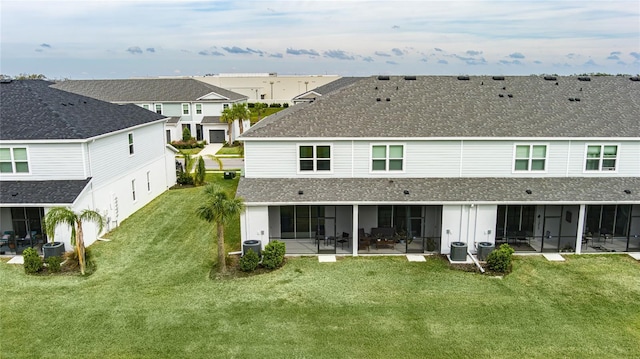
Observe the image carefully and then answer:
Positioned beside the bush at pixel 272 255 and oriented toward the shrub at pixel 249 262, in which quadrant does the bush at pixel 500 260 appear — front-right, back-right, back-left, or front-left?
back-left

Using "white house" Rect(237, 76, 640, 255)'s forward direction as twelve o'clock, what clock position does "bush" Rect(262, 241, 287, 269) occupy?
The bush is roughly at 8 o'clock from the white house.

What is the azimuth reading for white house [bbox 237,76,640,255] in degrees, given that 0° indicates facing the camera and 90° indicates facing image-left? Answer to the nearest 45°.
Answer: approximately 180°

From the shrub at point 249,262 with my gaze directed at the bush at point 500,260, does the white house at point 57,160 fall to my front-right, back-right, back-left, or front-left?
back-left

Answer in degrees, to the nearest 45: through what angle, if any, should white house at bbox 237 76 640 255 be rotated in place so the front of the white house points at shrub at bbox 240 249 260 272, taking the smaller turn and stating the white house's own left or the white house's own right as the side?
approximately 135° to the white house's own left

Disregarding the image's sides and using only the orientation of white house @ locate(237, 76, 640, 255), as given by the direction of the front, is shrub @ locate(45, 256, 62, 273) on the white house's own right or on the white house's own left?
on the white house's own left

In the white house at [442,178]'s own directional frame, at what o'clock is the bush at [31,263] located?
The bush is roughly at 8 o'clock from the white house.

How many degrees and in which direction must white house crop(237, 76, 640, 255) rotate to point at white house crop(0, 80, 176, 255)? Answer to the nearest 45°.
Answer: approximately 90° to its left
